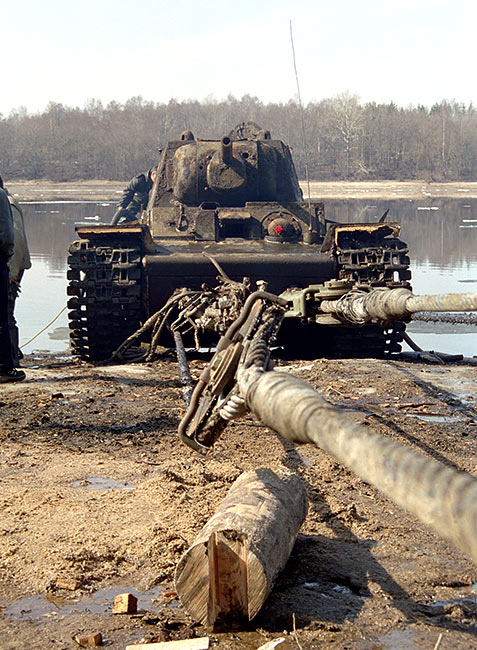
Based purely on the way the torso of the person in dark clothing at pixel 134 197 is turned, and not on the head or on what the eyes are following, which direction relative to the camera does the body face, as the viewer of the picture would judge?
to the viewer's right

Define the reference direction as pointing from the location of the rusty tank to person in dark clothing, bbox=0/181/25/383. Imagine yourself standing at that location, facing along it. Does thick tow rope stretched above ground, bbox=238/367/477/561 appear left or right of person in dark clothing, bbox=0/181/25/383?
left

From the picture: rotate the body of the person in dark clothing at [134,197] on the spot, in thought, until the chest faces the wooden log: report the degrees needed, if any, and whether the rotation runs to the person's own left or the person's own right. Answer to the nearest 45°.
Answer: approximately 90° to the person's own right
